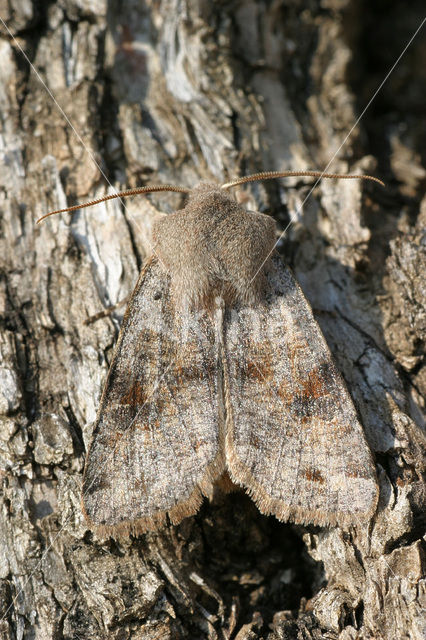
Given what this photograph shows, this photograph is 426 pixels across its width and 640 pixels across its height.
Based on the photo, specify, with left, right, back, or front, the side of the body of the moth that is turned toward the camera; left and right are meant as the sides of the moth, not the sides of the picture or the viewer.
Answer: back
